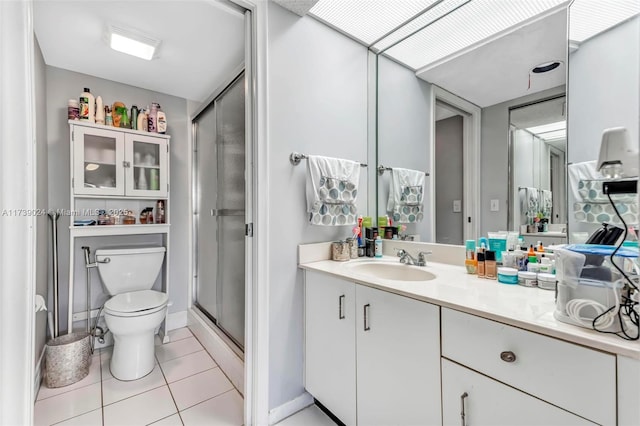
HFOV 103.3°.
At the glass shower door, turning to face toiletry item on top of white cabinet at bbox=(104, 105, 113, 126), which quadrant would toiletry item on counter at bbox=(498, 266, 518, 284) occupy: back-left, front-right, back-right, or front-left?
back-left

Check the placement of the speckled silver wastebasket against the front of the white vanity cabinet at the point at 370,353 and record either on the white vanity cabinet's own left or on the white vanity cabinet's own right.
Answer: on the white vanity cabinet's own right

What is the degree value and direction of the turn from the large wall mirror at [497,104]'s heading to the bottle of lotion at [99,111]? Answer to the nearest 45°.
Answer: approximately 45° to its right

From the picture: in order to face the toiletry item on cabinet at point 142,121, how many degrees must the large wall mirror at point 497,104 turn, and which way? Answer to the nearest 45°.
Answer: approximately 45° to its right
